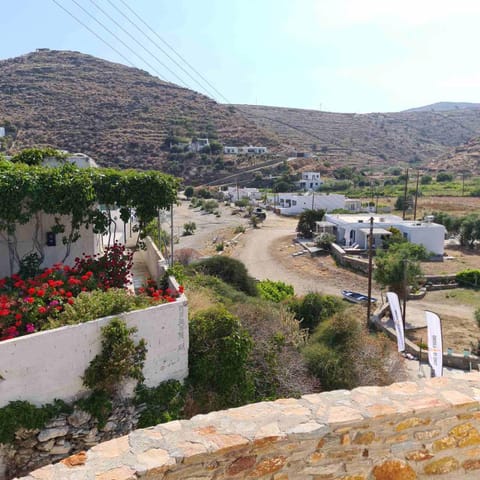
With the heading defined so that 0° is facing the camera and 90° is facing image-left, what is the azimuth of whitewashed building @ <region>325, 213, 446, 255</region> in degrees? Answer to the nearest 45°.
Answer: approximately 45°

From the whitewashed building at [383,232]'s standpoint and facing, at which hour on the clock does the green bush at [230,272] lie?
The green bush is roughly at 11 o'clock from the whitewashed building.

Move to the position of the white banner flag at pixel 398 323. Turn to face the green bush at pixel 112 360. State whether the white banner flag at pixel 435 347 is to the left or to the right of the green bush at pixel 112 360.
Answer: left

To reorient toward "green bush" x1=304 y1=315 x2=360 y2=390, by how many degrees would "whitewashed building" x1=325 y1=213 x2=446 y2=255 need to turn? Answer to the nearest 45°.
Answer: approximately 45° to its left

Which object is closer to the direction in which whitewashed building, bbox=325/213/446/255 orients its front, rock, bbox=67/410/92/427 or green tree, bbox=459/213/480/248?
the rock

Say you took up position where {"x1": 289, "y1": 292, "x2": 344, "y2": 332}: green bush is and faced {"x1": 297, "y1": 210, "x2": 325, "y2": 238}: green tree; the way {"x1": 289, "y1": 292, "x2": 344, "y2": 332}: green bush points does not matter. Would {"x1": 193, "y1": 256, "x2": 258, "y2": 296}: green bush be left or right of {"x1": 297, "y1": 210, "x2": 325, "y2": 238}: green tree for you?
left

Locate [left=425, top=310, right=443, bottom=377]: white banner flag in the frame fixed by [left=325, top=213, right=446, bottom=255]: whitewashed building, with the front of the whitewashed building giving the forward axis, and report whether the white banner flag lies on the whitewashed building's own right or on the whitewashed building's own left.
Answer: on the whitewashed building's own left

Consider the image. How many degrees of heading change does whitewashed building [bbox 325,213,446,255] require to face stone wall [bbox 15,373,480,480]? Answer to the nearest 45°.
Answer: approximately 45° to its left

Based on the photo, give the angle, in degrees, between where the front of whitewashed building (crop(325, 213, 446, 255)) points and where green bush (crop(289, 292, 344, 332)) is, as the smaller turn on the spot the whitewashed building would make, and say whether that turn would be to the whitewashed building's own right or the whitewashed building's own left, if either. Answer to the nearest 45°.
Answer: approximately 45° to the whitewashed building's own left

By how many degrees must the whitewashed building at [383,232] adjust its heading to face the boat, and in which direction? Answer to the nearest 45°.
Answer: approximately 45° to its left

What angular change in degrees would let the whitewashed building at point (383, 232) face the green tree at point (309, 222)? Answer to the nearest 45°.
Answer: approximately 90° to its right
